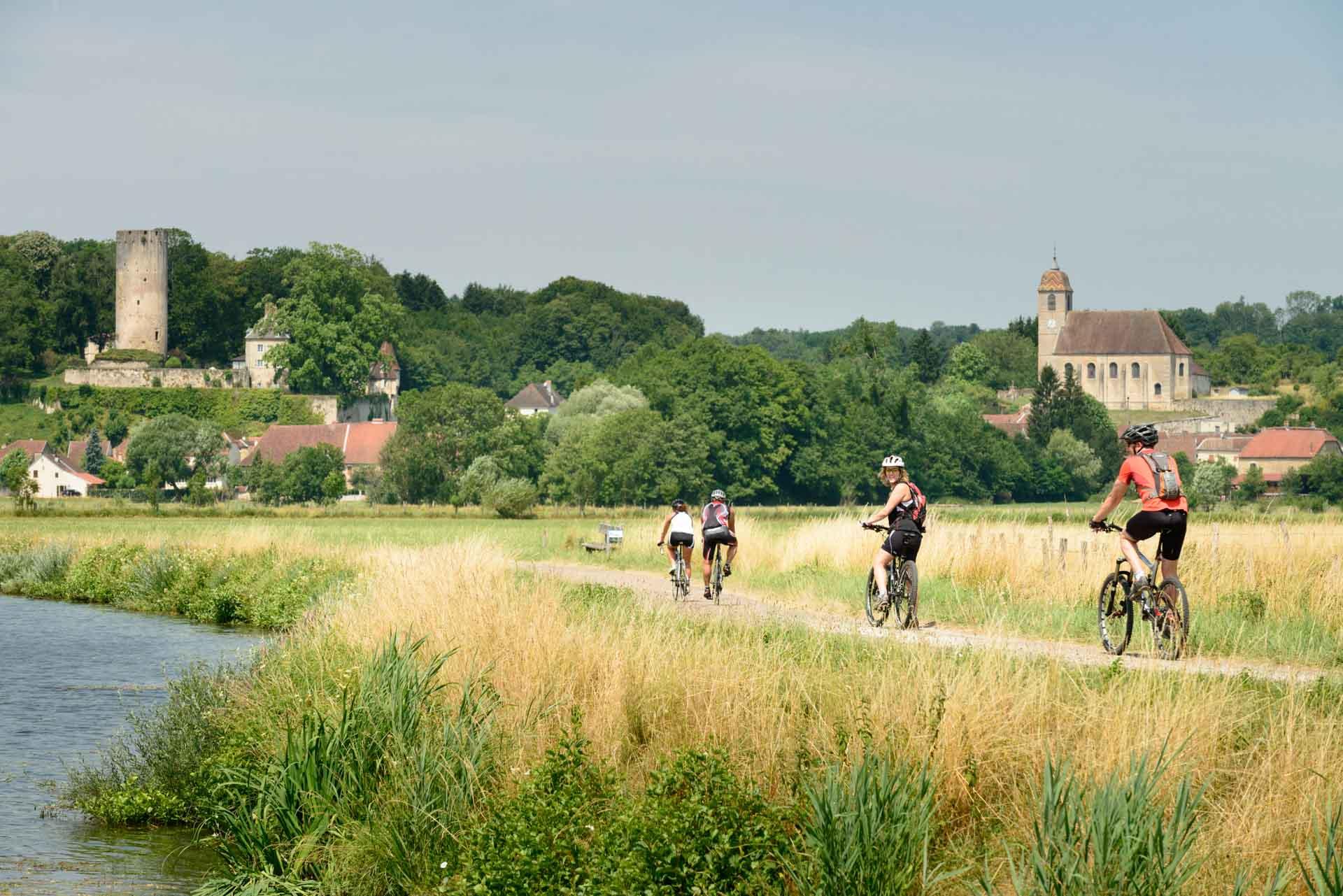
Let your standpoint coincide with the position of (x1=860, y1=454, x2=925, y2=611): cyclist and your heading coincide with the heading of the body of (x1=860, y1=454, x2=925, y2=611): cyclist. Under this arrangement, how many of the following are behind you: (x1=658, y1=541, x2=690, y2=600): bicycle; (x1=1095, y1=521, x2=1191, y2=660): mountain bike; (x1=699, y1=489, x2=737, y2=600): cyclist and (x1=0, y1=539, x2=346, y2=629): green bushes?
1

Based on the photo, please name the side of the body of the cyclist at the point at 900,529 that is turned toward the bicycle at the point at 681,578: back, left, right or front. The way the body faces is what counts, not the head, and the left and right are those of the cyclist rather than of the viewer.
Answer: front

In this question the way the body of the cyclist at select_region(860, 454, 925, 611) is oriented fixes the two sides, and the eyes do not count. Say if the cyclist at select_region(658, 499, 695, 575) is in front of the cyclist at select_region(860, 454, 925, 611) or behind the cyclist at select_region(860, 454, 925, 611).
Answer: in front

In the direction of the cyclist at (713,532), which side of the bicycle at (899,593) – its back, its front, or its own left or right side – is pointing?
front

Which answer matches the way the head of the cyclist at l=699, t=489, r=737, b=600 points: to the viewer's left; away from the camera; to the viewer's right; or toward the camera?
away from the camera

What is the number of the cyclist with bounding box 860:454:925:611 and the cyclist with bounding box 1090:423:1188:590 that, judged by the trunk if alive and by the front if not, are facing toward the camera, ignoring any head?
0

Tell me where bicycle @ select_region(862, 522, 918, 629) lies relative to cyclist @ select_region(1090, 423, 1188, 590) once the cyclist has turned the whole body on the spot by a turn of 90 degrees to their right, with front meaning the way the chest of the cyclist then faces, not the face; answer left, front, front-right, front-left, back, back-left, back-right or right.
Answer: left

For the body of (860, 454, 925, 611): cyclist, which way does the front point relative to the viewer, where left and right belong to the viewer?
facing away from the viewer and to the left of the viewer

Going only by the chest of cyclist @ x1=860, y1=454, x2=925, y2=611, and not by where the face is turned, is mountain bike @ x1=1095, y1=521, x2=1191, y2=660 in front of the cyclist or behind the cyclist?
behind

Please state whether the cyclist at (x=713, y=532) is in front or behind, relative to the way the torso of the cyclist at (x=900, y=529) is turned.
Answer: in front

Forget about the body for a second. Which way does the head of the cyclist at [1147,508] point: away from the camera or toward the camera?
away from the camera

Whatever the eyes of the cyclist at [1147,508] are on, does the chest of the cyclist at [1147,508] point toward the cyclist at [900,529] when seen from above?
yes

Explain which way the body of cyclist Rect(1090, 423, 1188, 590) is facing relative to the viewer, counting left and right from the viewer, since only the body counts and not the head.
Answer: facing away from the viewer and to the left of the viewer

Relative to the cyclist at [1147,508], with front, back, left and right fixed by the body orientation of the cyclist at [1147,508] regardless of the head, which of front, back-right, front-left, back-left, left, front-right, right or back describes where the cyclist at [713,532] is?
front

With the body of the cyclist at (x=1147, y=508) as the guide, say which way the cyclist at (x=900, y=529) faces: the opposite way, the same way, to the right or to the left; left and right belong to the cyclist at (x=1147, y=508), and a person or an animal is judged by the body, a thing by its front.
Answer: the same way

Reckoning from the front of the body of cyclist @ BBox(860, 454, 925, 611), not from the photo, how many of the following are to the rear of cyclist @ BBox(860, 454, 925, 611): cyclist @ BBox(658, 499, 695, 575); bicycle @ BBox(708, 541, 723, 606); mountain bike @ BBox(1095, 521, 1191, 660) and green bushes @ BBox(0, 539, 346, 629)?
1

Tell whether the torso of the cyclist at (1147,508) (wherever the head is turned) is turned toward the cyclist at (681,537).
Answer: yes

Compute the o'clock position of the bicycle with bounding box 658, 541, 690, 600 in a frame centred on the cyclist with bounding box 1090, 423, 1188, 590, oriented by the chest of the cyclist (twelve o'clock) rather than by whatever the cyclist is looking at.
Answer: The bicycle is roughly at 12 o'clock from the cyclist.
